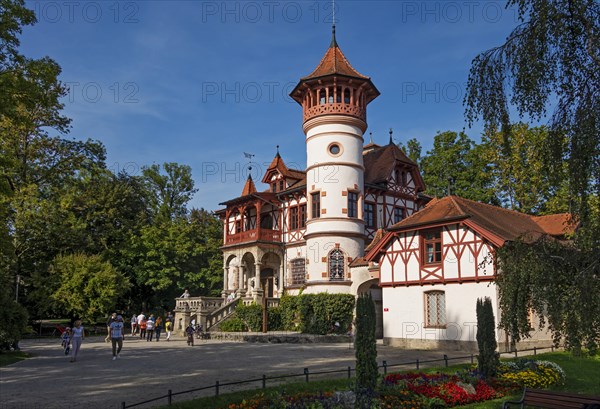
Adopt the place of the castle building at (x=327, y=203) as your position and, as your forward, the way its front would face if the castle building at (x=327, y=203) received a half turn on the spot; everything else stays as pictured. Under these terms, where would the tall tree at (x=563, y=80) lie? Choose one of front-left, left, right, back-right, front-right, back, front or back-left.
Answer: back-right

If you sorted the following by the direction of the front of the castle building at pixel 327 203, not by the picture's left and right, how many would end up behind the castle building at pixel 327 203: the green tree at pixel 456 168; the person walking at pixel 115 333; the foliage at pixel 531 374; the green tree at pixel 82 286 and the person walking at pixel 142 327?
1

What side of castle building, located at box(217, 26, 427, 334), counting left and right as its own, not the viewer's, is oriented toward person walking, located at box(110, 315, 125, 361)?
front

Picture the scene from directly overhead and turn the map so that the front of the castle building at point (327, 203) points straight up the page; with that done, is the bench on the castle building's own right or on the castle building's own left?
on the castle building's own left

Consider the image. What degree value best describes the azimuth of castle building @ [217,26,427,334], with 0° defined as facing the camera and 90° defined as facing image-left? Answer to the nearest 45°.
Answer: approximately 45°

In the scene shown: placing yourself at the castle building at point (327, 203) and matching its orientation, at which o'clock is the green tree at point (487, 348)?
The green tree is roughly at 10 o'clock from the castle building.

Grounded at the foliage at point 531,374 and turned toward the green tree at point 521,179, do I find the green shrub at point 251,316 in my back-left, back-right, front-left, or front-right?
front-left
